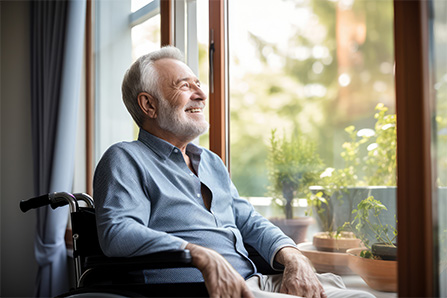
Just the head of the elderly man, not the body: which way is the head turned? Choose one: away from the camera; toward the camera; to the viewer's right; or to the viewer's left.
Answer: to the viewer's right

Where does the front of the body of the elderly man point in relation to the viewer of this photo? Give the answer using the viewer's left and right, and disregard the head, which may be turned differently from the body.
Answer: facing the viewer and to the right of the viewer

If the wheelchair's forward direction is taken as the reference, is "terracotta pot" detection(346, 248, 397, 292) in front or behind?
in front

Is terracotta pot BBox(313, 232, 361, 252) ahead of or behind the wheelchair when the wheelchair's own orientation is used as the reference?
ahead

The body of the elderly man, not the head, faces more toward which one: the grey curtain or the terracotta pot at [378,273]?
the terracotta pot

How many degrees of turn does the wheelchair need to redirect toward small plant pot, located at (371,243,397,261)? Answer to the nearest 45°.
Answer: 0° — it already faces it

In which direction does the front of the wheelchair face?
to the viewer's right

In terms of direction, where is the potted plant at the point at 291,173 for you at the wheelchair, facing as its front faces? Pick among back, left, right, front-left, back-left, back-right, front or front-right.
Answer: front-left
